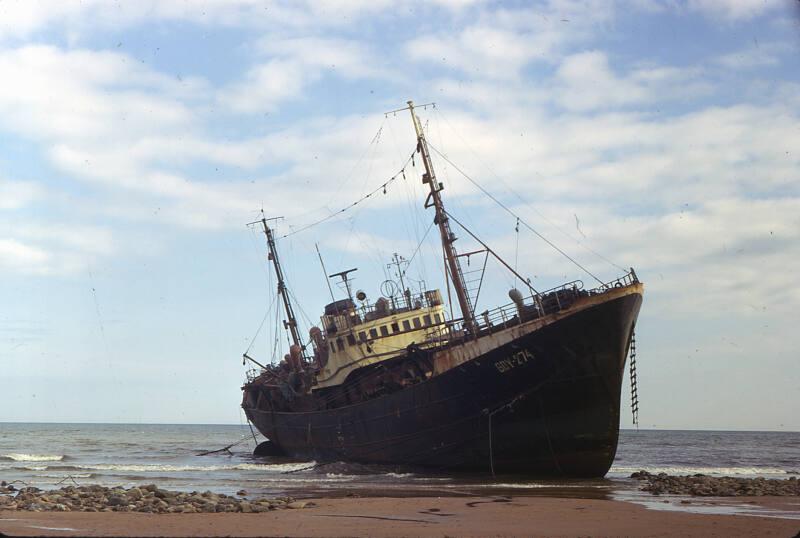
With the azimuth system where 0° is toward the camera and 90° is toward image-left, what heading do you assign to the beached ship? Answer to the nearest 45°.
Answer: approximately 315°
